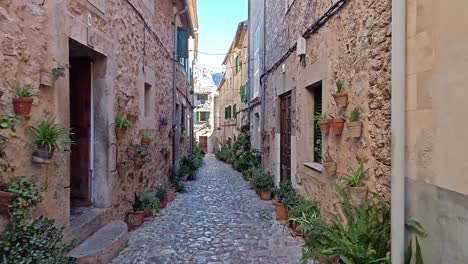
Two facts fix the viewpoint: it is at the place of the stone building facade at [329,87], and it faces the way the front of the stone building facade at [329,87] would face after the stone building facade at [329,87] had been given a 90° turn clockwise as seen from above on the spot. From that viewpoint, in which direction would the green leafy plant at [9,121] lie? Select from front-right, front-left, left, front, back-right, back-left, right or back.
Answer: left

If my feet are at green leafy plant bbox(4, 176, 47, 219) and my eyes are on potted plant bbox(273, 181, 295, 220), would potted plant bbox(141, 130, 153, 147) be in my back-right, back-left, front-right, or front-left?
front-left

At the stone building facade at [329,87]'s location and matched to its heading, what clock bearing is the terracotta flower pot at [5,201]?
The terracotta flower pot is roughly at 10 o'clock from the stone building facade.

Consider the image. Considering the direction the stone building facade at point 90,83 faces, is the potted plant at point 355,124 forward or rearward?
forward

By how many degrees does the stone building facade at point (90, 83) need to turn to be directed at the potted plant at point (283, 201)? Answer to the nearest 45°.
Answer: approximately 45° to its left

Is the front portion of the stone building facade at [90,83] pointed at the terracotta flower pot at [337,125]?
yes

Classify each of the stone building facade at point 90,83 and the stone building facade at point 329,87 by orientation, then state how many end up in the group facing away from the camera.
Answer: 0

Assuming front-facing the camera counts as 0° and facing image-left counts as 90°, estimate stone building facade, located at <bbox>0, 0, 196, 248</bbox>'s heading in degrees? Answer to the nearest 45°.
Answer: approximately 315°

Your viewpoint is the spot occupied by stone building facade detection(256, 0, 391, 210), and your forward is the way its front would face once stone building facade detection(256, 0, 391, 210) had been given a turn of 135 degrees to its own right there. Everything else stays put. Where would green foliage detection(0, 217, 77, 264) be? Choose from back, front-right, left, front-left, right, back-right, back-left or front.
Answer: back-left

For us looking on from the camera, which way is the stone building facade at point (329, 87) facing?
facing the viewer and to the left of the viewer

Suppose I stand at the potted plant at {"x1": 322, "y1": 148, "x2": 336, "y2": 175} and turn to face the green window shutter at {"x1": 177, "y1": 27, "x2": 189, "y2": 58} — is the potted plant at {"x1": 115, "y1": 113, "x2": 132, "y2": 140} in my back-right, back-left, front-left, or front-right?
front-left

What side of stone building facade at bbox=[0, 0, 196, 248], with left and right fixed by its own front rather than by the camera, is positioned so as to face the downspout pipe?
front

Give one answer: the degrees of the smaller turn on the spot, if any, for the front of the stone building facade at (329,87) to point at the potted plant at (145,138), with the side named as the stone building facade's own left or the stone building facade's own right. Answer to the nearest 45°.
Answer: approximately 45° to the stone building facade's own right

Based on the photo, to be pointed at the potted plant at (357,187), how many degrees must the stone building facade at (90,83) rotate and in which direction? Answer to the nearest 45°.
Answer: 0° — it already faces it
